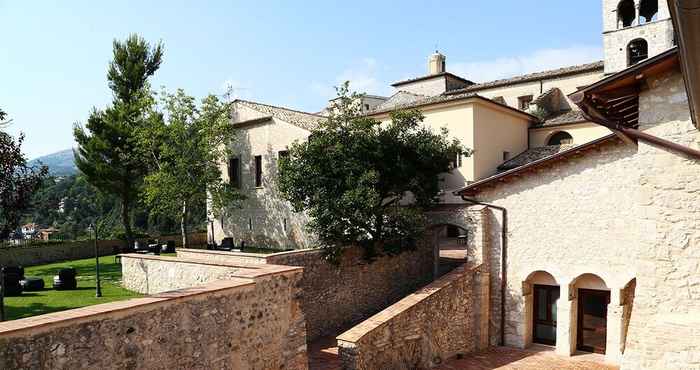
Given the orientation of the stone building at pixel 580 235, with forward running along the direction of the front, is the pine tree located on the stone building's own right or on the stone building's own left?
on the stone building's own right

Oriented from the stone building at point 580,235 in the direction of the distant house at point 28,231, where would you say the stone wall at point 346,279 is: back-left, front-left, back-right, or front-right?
front-left

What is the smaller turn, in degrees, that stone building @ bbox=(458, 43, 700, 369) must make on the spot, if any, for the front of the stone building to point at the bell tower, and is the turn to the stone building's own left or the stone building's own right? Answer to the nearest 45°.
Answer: approximately 135° to the stone building's own right

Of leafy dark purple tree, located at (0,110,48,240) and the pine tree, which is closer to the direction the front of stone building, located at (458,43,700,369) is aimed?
the leafy dark purple tree

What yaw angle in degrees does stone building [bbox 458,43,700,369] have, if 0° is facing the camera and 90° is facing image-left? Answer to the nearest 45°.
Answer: approximately 45°

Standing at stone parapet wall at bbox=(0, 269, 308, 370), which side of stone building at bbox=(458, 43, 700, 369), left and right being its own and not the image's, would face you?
front

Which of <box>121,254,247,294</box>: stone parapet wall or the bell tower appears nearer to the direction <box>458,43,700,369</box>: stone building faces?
the stone parapet wall

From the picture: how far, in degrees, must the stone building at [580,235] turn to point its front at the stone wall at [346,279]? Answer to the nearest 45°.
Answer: approximately 45° to its right

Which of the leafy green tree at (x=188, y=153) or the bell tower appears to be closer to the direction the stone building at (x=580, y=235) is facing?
the leafy green tree
